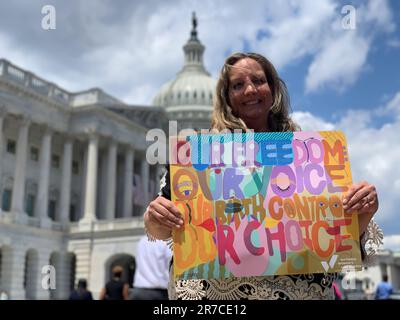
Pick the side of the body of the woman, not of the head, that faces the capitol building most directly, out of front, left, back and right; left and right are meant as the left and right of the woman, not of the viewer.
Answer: back

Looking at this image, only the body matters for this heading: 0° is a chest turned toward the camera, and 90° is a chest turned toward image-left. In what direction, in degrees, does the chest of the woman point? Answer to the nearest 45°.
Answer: approximately 0°

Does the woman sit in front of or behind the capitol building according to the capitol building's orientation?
in front

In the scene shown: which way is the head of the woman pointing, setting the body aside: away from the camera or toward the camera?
toward the camera

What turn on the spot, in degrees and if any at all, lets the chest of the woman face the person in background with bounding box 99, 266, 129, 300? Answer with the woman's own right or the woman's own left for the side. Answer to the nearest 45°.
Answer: approximately 180°

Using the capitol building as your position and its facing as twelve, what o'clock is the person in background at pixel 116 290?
The person in background is roughly at 1 o'clock from the capitol building.

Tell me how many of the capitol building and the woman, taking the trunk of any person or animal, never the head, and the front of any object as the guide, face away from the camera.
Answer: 0

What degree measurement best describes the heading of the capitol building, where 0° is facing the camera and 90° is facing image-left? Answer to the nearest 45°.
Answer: approximately 315°
